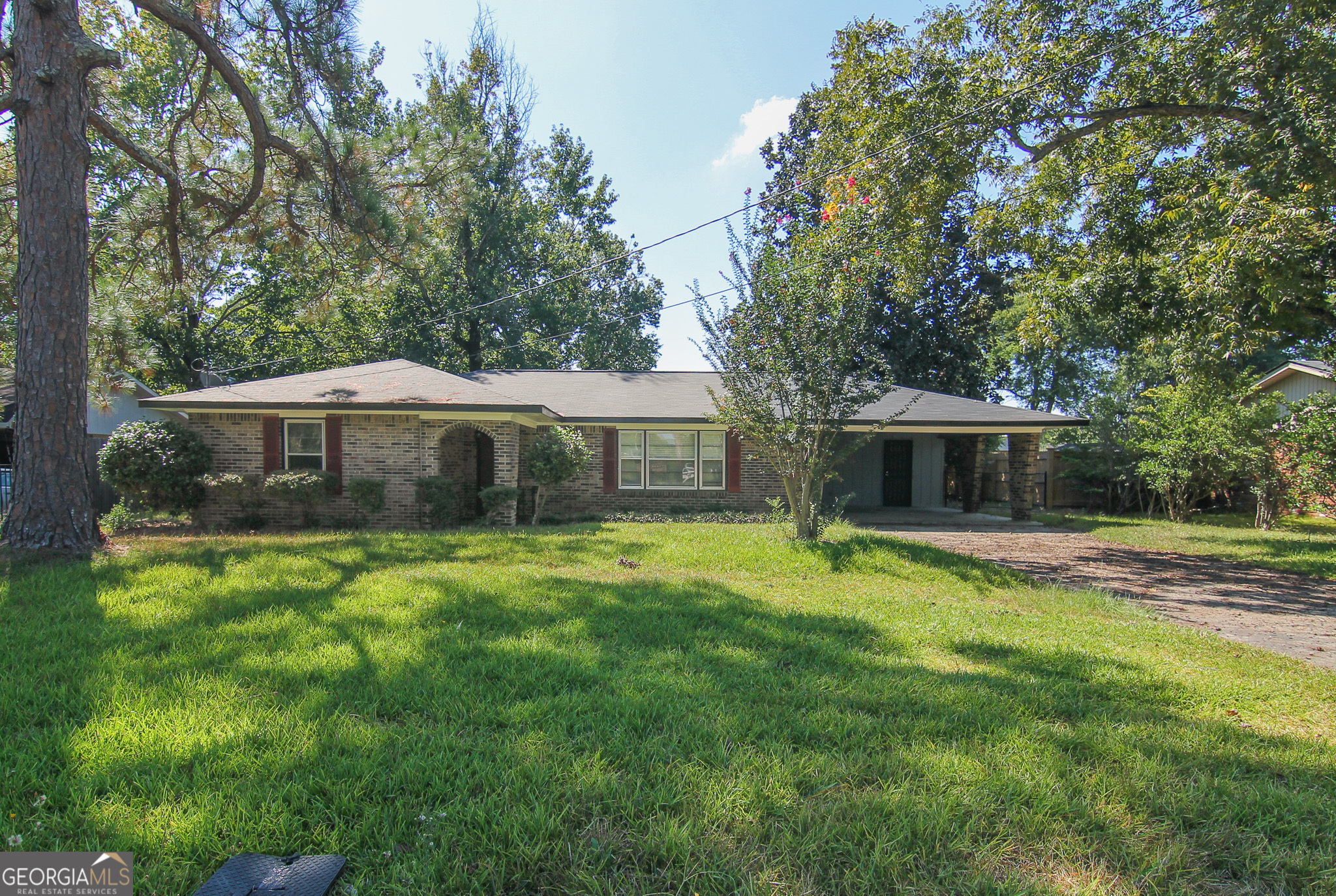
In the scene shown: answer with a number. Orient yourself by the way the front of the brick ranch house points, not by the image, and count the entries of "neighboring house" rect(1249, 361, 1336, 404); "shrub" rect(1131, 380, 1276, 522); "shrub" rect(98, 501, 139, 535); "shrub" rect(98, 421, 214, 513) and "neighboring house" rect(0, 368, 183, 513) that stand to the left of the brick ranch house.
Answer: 2

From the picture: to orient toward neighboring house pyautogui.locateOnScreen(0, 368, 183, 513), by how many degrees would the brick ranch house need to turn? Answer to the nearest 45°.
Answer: approximately 90° to its right

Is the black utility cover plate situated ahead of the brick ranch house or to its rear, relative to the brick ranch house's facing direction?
ahead

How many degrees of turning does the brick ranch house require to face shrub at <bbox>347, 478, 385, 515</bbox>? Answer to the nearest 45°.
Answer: approximately 45° to its right

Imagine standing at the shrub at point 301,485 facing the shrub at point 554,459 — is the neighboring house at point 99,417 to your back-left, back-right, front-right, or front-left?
back-left

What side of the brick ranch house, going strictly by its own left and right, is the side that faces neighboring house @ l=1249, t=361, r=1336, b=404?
left

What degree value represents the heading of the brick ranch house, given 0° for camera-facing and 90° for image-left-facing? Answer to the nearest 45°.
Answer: approximately 0°

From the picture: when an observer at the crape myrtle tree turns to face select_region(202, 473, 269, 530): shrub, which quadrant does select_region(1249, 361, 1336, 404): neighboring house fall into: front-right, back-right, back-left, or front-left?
back-right

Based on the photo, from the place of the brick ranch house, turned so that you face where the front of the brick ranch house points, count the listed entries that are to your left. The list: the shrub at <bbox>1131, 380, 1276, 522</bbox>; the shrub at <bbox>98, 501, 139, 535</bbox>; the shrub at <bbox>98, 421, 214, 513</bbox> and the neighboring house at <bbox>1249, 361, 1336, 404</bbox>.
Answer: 2

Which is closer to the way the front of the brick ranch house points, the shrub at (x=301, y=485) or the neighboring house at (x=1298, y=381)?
the shrub

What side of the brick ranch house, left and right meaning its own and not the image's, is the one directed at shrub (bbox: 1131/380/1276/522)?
left
